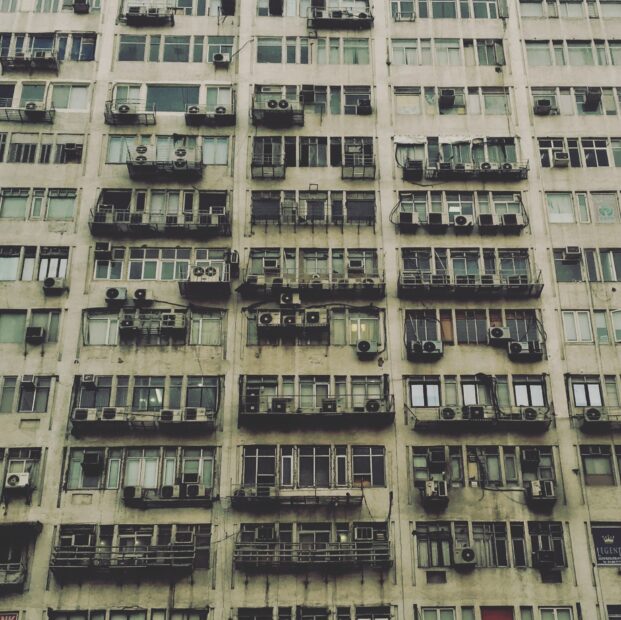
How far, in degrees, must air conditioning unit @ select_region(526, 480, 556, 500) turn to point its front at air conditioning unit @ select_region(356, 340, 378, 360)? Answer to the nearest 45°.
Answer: approximately 90° to its right

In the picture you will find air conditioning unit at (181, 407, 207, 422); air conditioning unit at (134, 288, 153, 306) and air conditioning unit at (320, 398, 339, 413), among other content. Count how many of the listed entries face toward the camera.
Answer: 3

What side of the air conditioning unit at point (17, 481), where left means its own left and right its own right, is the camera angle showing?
front

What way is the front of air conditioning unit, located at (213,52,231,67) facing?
toward the camera

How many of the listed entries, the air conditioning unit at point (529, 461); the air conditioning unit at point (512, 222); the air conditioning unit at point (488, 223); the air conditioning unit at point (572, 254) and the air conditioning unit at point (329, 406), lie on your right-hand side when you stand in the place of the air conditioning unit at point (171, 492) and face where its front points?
0

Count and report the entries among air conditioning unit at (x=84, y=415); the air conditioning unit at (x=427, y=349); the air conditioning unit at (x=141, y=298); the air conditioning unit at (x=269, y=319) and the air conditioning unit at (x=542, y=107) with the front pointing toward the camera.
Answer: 5

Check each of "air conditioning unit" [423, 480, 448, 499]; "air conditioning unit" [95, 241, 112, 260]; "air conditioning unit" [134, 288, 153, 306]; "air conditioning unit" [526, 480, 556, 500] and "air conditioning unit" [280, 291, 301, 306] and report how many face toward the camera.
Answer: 5

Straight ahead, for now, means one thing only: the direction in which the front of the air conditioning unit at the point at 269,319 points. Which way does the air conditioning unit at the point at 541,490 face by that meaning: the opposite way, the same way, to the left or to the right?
the same way

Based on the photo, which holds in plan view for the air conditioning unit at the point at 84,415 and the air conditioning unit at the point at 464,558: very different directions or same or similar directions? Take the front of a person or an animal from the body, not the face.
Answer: same or similar directions

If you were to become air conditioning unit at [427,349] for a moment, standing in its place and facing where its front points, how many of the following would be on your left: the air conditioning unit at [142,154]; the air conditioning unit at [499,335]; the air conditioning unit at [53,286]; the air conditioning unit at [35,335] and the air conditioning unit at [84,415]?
1

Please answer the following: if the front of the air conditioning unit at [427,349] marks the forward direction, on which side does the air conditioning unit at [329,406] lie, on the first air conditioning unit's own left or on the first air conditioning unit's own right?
on the first air conditioning unit's own right

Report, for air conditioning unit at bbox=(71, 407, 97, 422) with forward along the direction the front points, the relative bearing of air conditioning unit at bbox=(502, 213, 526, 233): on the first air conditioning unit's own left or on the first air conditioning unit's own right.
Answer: on the first air conditioning unit's own left

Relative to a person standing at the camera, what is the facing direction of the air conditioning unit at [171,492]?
facing the viewer

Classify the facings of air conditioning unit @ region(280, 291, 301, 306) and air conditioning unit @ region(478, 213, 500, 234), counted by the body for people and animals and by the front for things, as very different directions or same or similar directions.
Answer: same or similar directions

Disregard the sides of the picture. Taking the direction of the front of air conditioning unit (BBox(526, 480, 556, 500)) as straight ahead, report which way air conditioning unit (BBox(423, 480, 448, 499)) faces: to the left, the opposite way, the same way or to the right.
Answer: the same way
